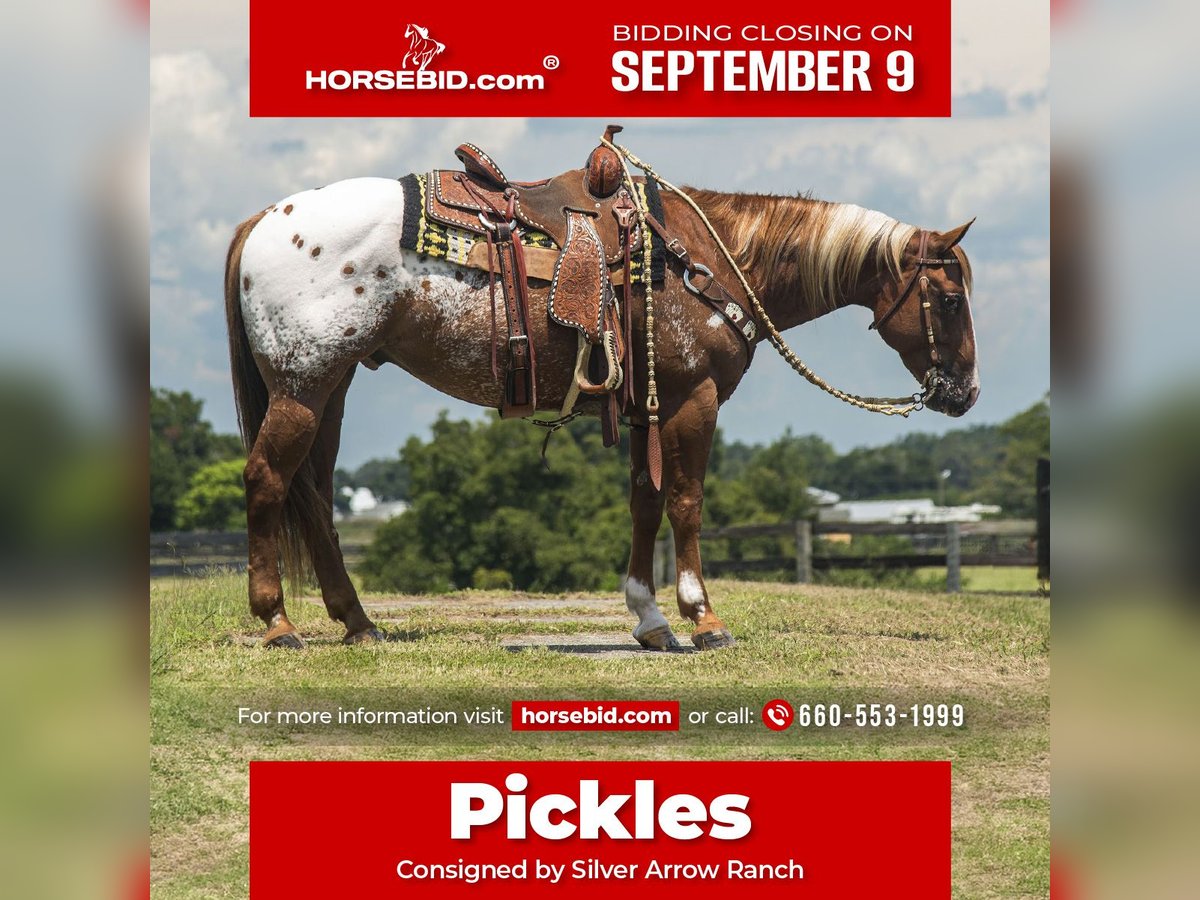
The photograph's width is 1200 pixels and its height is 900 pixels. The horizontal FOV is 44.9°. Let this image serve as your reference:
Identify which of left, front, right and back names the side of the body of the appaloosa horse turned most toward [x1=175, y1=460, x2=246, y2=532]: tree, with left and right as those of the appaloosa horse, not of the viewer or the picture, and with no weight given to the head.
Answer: left

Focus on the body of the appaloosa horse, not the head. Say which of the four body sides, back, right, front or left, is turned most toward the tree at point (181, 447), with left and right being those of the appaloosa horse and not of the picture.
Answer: left

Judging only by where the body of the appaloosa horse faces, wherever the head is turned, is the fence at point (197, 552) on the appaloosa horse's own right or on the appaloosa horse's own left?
on the appaloosa horse's own left

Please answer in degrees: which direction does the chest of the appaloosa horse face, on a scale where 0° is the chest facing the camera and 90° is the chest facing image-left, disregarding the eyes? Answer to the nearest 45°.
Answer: approximately 270°

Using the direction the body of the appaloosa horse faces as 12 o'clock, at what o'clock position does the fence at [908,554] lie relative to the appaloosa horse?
The fence is roughly at 10 o'clock from the appaloosa horse.

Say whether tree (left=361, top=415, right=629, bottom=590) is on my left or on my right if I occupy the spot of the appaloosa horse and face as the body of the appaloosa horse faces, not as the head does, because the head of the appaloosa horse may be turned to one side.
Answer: on my left
